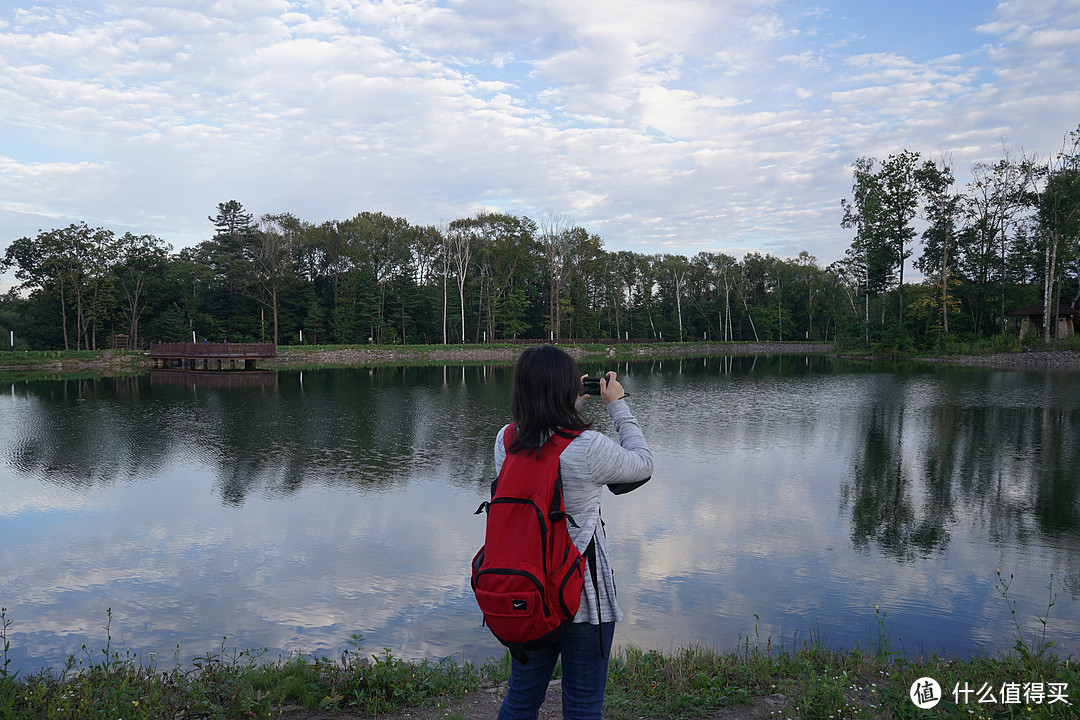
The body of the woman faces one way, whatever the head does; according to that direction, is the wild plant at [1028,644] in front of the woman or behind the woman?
in front

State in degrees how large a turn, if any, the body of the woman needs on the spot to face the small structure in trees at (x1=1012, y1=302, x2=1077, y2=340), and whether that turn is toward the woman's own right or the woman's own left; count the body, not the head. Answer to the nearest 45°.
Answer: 0° — they already face it

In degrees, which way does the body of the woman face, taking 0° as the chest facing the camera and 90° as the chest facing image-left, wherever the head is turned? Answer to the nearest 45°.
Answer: approximately 225°

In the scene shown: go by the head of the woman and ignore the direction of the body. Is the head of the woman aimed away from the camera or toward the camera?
away from the camera

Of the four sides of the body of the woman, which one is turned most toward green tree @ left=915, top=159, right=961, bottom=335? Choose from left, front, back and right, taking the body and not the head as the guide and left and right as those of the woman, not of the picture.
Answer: front

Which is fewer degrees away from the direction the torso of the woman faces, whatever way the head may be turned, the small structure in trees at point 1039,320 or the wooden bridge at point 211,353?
the small structure in trees
